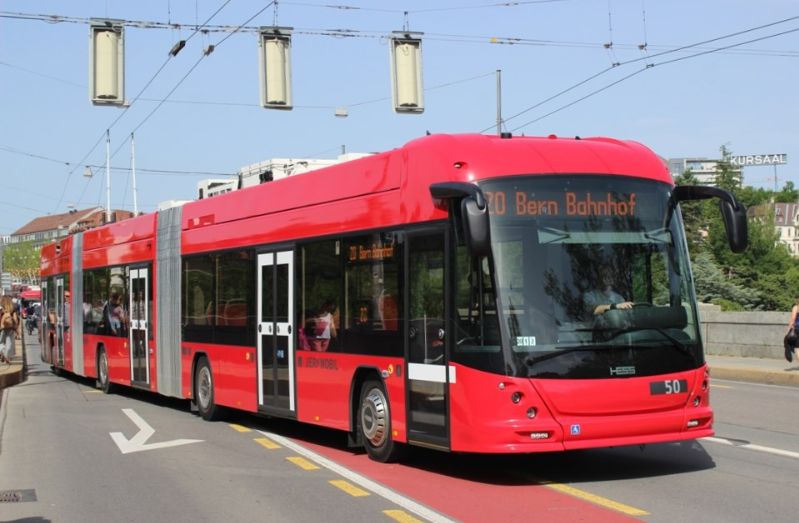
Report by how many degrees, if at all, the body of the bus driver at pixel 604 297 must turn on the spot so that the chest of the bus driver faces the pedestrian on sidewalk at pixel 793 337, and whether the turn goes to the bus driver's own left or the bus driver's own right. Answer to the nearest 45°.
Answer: approximately 135° to the bus driver's own left

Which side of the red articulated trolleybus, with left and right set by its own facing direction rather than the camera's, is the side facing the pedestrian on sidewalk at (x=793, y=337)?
left

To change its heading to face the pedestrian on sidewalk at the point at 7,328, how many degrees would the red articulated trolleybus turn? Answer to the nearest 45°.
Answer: approximately 180°

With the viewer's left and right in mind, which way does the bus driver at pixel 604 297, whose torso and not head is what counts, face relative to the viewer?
facing the viewer and to the right of the viewer

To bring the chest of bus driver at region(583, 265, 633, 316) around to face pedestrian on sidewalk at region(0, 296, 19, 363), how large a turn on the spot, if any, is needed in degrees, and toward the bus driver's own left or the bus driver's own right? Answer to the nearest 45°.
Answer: approximately 180°

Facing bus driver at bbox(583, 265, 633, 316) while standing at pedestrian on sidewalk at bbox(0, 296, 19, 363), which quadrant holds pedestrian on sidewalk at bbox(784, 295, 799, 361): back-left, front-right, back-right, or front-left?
front-left
